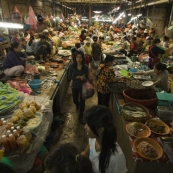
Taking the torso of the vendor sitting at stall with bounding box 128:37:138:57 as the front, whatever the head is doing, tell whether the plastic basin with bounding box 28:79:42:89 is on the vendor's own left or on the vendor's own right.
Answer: on the vendor's own left

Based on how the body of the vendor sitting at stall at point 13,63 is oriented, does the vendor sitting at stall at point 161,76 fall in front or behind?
in front

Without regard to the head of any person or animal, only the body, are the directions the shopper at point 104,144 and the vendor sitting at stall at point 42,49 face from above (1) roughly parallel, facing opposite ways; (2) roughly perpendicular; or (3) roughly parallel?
roughly perpendicular

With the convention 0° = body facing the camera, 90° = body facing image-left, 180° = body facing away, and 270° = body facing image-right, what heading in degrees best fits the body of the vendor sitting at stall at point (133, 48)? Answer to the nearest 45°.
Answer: approximately 90°

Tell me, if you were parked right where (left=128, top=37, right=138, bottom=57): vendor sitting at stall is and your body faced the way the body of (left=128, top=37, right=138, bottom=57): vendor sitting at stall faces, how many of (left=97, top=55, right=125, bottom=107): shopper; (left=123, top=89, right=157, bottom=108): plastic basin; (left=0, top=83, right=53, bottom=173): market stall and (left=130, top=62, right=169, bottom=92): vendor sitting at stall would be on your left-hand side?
4

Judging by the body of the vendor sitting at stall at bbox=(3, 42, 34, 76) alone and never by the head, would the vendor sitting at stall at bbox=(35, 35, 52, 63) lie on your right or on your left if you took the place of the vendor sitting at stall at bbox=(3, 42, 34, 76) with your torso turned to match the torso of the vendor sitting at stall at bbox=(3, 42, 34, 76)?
on your left

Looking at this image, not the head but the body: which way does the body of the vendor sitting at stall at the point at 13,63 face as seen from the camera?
to the viewer's right
